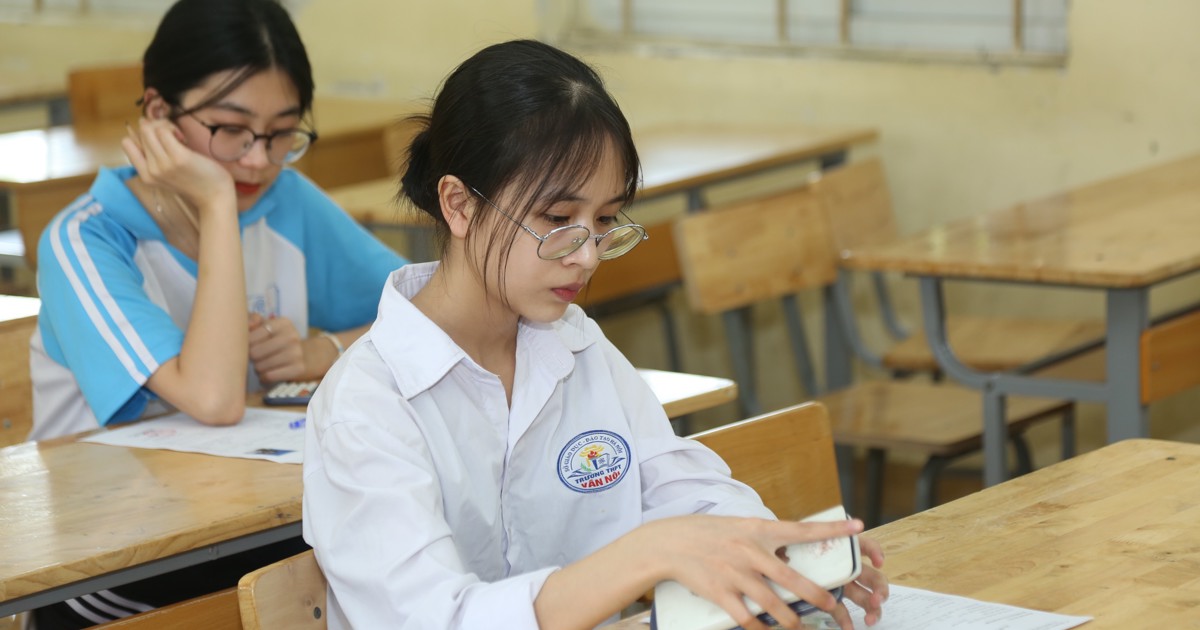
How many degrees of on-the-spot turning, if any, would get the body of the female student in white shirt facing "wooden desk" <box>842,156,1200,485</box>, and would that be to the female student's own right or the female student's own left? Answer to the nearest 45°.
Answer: approximately 90° to the female student's own left

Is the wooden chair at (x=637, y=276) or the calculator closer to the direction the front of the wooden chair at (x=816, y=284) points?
the calculator

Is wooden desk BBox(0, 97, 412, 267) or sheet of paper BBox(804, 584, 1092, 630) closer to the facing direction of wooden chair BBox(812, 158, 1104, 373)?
the sheet of paper

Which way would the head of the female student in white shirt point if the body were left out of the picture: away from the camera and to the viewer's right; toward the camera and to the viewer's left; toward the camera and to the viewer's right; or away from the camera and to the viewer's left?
toward the camera and to the viewer's right

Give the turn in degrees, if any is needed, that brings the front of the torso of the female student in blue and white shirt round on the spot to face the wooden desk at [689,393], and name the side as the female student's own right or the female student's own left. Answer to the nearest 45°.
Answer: approximately 45° to the female student's own left

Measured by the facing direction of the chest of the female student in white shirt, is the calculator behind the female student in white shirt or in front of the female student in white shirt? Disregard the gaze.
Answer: behind

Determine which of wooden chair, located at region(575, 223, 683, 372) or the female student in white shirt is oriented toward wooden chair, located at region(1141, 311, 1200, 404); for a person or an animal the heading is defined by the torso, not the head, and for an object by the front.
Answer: wooden chair, located at region(575, 223, 683, 372)

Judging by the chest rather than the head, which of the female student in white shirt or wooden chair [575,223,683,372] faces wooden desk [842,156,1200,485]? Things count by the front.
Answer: the wooden chair

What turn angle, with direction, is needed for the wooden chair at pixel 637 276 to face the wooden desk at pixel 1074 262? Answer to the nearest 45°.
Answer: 0° — it already faces it

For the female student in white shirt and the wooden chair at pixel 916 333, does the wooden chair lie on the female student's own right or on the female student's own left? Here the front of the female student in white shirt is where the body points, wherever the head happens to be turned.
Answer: on the female student's own left

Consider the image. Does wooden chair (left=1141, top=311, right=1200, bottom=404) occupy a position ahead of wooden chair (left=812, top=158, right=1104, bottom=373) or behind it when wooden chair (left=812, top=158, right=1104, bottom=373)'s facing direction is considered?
ahead
